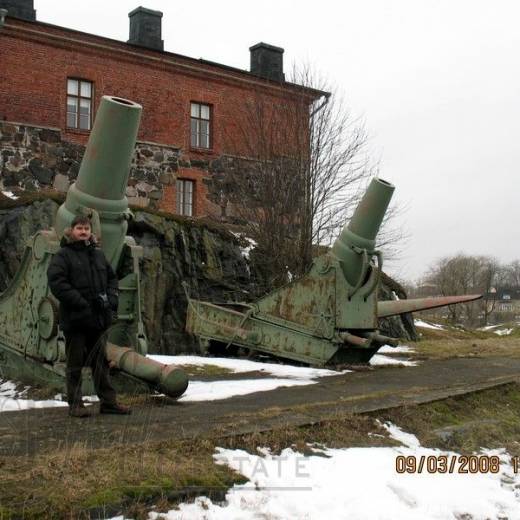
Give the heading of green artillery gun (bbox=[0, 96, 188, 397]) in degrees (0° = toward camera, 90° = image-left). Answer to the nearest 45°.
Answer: approximately 315°

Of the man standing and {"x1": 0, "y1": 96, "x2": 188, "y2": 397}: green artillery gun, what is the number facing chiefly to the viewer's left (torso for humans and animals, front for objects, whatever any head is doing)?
0

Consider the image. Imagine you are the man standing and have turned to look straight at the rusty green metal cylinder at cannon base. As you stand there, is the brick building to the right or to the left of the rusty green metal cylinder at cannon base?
left

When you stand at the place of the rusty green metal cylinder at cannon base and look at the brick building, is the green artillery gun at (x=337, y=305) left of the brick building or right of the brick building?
right

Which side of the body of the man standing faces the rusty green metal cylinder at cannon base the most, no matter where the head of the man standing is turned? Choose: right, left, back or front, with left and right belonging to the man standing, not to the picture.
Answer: left

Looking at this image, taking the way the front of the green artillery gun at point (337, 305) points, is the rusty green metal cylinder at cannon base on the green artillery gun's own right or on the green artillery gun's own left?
on the green artillery gun's own right

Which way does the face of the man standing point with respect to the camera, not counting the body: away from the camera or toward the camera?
toward the camera

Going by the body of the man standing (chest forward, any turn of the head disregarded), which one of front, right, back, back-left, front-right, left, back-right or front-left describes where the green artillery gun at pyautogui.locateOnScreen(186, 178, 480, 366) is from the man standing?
left

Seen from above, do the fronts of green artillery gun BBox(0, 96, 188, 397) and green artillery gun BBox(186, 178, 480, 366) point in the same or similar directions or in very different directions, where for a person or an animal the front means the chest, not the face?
same or similar directions

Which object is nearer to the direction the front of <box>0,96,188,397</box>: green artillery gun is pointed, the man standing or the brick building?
the man standing

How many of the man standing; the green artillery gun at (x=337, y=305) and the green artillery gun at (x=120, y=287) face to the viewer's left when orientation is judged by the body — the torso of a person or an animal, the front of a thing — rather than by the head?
0
